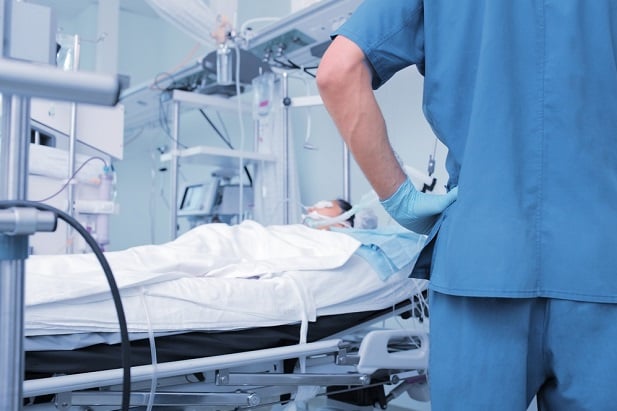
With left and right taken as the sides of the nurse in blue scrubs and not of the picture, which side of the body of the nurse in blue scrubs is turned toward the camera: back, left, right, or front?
back

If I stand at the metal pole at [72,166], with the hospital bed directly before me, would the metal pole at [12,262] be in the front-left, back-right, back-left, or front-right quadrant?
front-right

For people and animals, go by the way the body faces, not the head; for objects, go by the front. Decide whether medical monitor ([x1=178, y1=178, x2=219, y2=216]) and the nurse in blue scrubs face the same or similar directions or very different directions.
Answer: very different directions

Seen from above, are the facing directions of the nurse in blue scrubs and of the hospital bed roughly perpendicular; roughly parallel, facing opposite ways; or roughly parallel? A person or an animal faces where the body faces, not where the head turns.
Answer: roughly perpendicular

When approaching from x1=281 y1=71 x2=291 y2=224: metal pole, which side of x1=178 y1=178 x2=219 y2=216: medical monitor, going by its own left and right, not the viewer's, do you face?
left

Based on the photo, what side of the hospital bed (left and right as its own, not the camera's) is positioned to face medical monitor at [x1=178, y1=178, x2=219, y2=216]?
right

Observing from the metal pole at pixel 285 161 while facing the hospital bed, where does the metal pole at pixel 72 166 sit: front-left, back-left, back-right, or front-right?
front-right

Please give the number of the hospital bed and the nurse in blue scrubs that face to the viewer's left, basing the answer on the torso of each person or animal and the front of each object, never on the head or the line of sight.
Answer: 1

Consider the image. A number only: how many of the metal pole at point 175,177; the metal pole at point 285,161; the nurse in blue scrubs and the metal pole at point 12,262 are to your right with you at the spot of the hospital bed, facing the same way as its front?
2

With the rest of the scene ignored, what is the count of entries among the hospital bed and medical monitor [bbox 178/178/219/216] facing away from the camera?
0

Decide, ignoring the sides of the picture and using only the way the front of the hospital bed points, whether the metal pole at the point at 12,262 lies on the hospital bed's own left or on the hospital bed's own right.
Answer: on the hospital bed's own left

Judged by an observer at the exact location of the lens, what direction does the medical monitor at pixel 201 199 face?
facing the viewer and to the left of the viewer

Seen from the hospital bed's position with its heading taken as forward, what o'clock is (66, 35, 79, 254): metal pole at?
The metal pole is roughly at 2 o'clock from the hospital bed.

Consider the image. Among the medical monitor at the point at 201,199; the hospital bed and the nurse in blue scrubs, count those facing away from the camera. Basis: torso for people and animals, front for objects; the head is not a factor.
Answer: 1

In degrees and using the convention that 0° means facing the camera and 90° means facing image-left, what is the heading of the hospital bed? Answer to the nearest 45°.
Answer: approximately 90°

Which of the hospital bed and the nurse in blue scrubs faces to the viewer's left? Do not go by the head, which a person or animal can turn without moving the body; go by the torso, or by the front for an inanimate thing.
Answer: the hospital bed
